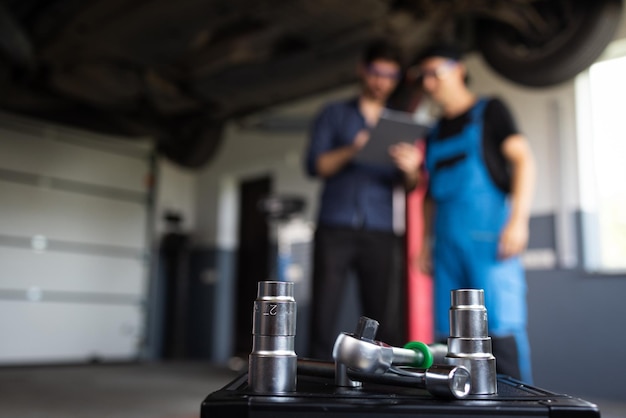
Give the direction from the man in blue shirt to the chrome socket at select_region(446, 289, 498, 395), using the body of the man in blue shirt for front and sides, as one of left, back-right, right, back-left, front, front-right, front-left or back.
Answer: front-right

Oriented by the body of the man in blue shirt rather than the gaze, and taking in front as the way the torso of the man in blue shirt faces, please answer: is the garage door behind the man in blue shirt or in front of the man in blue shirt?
behind

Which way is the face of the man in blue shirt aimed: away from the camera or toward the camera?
toward the camera

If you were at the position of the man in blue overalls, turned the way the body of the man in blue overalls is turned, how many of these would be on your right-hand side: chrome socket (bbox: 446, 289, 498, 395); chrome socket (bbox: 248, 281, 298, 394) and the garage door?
1

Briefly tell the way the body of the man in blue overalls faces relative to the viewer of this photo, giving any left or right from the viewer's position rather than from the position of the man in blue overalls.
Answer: facing the viewer and to the left of the viewer

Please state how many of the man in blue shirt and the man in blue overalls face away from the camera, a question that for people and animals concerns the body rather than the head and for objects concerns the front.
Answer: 0

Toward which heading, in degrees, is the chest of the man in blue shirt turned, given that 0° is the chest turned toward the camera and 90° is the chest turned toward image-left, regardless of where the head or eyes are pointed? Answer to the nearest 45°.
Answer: approximately 315°

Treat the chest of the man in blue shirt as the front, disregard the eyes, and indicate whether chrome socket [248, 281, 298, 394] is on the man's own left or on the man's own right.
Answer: on the man's own right

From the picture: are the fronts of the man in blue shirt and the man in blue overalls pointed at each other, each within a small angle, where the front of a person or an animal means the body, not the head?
no

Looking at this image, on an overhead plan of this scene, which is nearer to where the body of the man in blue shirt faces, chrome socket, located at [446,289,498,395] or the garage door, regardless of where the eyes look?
the chrome socket

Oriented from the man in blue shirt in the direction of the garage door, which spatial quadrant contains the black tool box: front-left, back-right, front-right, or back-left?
back-left

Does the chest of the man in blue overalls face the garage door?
no

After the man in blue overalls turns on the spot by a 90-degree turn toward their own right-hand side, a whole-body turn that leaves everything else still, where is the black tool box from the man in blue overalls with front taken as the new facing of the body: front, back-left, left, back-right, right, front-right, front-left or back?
back-left
